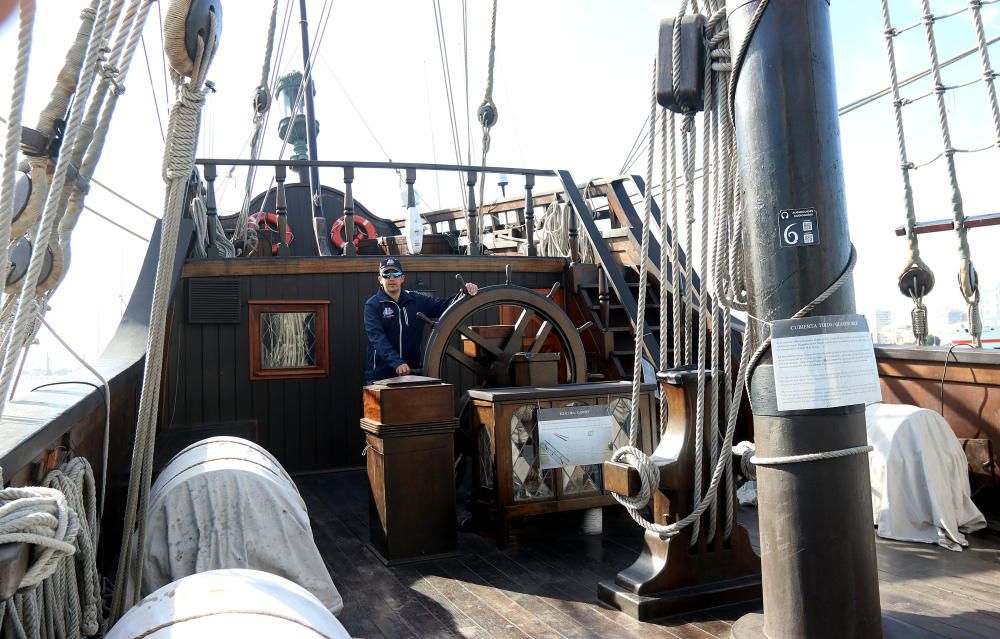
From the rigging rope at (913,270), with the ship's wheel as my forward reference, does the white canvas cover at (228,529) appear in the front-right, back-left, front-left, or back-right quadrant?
front-left

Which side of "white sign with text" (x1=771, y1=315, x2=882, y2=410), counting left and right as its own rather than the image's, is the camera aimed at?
front

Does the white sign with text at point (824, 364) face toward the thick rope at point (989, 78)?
no

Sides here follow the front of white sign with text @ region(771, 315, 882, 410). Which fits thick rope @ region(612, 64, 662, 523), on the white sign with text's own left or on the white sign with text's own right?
on the white sign with text's own right

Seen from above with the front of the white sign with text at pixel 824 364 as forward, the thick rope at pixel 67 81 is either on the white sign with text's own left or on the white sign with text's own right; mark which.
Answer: on the white sign with text's own right

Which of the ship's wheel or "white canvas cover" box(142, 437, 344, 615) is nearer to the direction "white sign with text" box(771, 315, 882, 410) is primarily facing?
the white canvas cover

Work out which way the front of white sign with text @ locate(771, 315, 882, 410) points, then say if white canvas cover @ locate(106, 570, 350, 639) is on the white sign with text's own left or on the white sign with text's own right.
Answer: on the white sign with text's own right

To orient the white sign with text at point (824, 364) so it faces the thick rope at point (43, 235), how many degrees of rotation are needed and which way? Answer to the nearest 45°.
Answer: approximately 45° to its right

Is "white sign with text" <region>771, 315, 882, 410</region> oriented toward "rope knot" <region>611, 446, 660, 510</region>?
no

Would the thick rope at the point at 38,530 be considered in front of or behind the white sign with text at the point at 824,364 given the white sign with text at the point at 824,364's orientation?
in front

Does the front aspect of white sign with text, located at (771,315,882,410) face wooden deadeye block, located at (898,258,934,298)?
no

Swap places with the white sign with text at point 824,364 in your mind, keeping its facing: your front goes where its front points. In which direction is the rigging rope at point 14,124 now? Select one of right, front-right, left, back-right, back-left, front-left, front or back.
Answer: front-right
